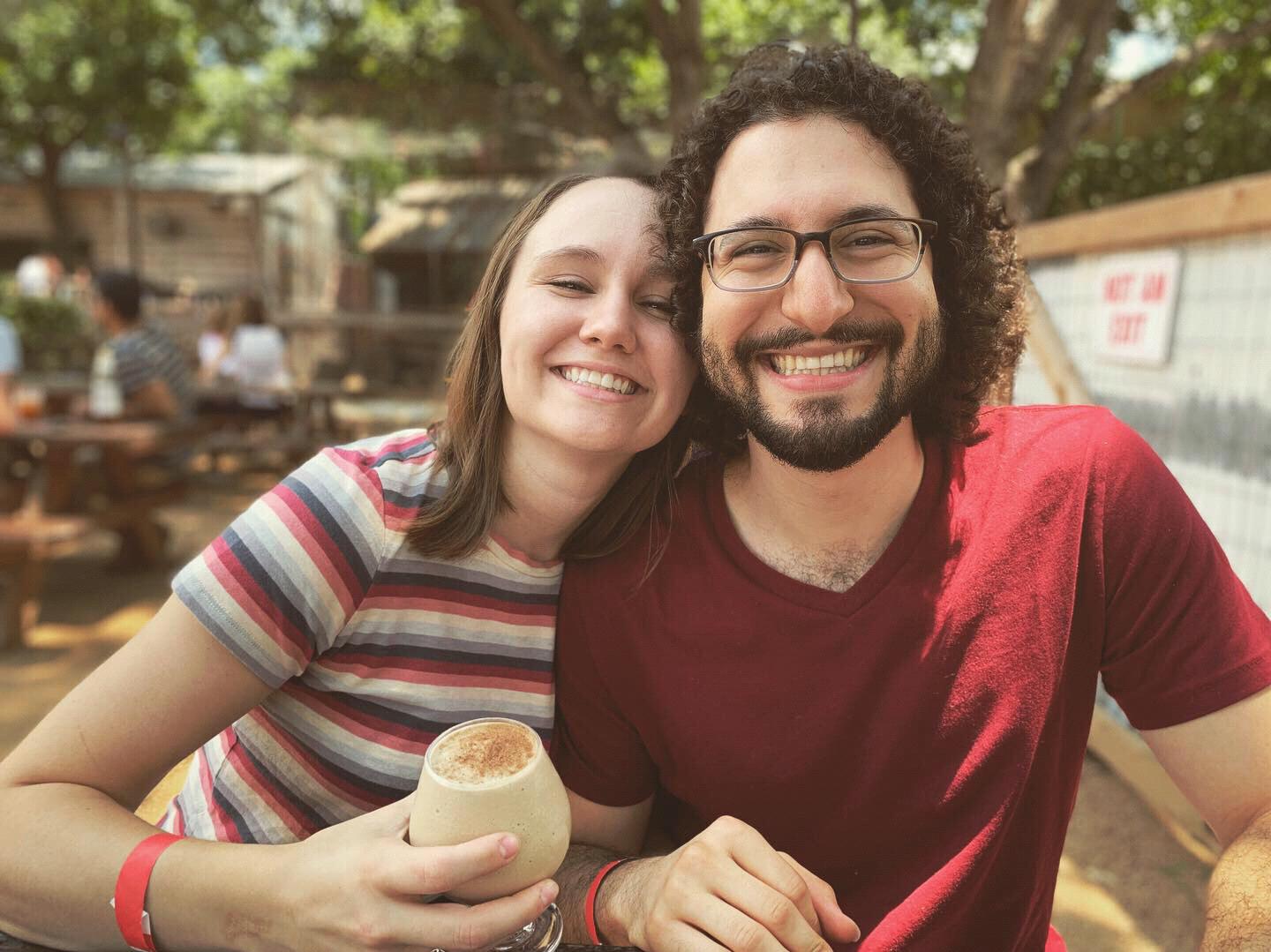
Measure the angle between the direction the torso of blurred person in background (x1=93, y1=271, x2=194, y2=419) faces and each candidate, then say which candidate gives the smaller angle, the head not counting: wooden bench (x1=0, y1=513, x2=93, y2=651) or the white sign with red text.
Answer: the wooden bench

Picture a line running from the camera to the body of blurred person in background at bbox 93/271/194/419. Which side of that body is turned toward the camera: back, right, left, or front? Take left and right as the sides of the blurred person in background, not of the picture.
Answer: left

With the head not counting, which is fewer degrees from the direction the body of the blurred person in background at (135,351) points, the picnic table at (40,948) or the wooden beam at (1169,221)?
the picnic table

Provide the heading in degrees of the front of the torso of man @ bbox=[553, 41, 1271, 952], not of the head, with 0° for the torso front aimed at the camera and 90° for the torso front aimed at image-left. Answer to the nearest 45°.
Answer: approximately 0°

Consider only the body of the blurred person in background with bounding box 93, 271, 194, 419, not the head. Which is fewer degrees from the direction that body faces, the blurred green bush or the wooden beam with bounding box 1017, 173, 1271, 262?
the blurred green bush
